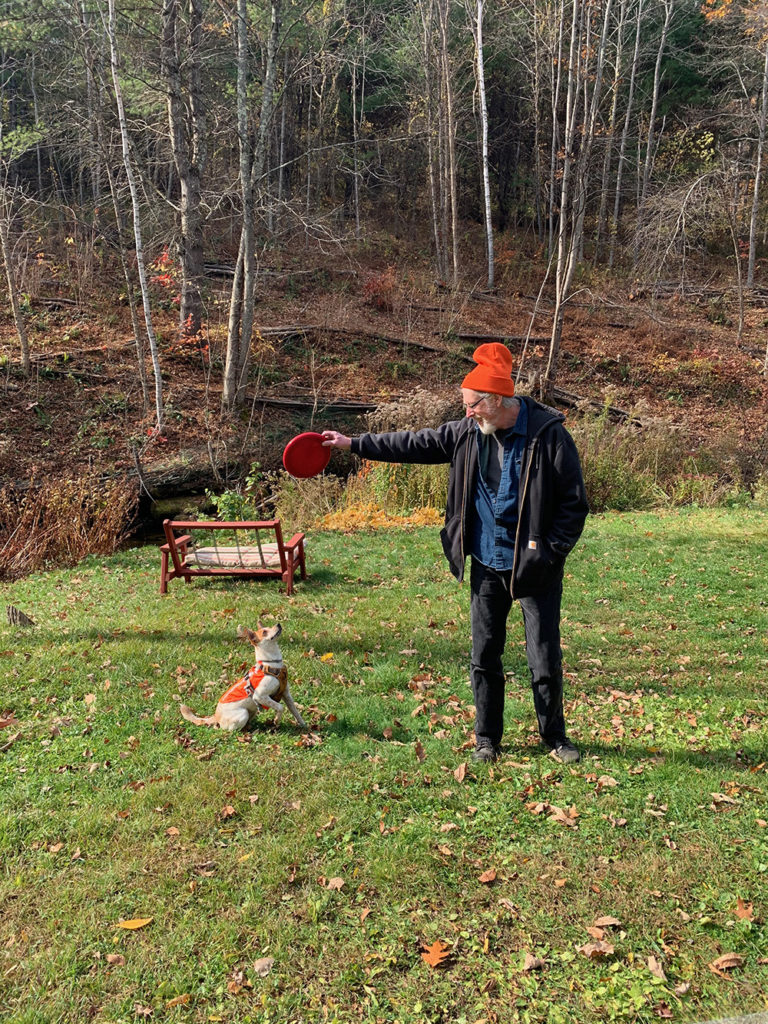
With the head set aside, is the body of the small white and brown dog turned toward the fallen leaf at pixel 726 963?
no

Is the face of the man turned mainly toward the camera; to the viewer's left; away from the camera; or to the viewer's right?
to the viewer's left

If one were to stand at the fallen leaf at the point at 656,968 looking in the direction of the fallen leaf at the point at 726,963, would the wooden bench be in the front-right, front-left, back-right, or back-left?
back-left

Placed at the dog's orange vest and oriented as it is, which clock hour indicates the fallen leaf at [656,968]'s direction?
The fallen leaf is roughly at 2 o'clock from the dog's orange vest.

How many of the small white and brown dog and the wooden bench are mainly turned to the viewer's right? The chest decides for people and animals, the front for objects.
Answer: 1

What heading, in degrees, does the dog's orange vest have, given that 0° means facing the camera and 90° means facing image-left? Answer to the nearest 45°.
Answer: approximately 270°

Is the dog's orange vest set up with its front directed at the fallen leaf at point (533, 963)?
no

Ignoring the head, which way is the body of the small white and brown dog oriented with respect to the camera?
to the viewer's right

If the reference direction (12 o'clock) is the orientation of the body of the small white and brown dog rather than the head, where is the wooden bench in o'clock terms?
The wooden bench is roughly at 9 o'clock from the small white and brown dog.
